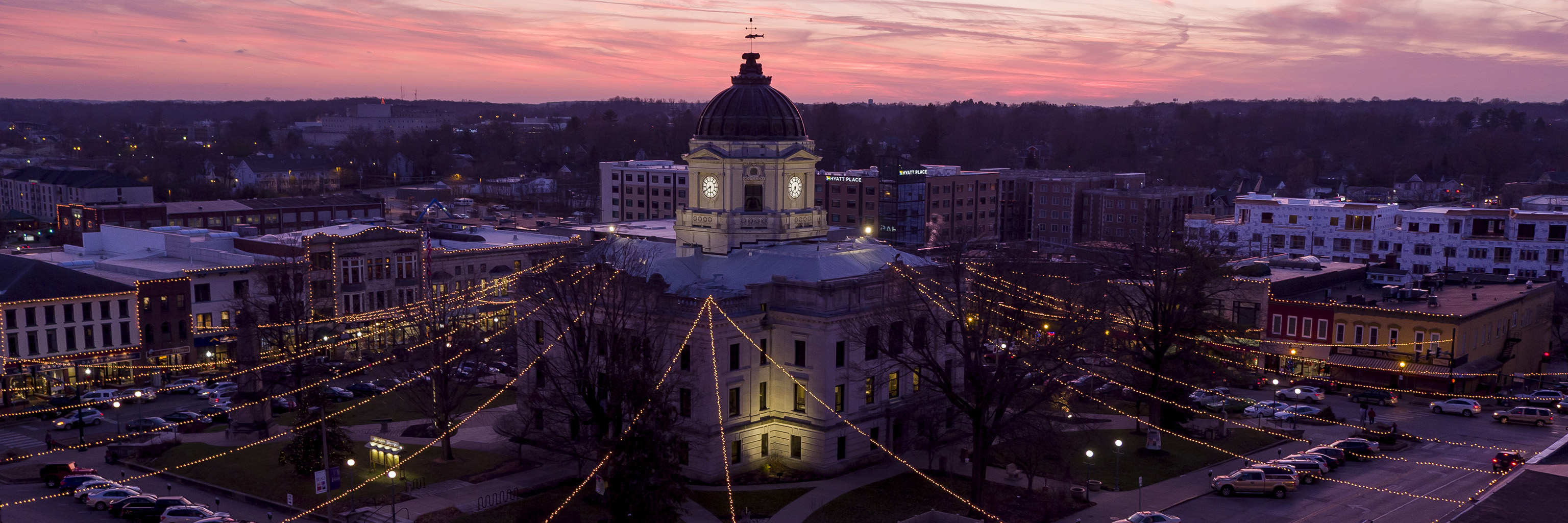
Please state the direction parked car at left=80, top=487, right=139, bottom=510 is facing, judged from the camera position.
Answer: facing to the right of the viewer

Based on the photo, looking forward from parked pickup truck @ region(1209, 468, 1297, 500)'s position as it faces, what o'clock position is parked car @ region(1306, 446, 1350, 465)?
parked car @ region(1306, 446, 1350, 465) is roughly at 4 o'clock from parked pickup truck @ region(1209, 468, 1297, 500).

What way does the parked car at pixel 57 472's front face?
to the viewer's right

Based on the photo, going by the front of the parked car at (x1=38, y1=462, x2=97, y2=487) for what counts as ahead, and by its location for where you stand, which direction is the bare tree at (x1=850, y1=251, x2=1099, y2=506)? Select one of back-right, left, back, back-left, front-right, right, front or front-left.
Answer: front-right

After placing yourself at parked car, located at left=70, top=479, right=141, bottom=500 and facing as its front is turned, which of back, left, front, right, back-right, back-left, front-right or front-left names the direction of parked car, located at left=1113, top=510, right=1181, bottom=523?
front-right

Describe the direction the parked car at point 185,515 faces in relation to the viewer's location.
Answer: facing to the right of the viewer

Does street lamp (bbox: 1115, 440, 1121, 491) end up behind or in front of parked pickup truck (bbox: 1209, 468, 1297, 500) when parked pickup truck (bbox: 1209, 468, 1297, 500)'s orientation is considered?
in front

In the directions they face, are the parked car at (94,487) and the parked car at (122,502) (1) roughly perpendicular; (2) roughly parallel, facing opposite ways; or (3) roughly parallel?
roughly parallel

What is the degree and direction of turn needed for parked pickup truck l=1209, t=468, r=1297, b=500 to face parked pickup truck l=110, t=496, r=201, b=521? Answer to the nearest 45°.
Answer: approximately 45° to its left

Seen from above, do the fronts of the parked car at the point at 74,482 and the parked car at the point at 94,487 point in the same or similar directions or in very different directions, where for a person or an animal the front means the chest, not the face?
same or similar directions

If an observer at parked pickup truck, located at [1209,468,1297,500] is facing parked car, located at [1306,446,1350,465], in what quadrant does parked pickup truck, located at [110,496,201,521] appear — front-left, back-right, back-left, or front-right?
back-left

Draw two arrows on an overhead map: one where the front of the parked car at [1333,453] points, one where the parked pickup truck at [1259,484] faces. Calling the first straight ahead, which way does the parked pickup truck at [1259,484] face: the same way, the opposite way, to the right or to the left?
the same way

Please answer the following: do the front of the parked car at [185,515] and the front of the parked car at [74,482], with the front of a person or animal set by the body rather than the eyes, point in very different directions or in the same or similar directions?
same or similar directions

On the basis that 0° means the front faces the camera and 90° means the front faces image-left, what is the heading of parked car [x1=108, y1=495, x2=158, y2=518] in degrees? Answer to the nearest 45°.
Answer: approximately 270°

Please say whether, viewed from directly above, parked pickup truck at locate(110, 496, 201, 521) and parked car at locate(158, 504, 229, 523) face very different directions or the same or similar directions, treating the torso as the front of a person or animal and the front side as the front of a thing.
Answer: same or similar directions

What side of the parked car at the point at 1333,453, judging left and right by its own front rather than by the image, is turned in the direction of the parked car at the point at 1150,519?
left
